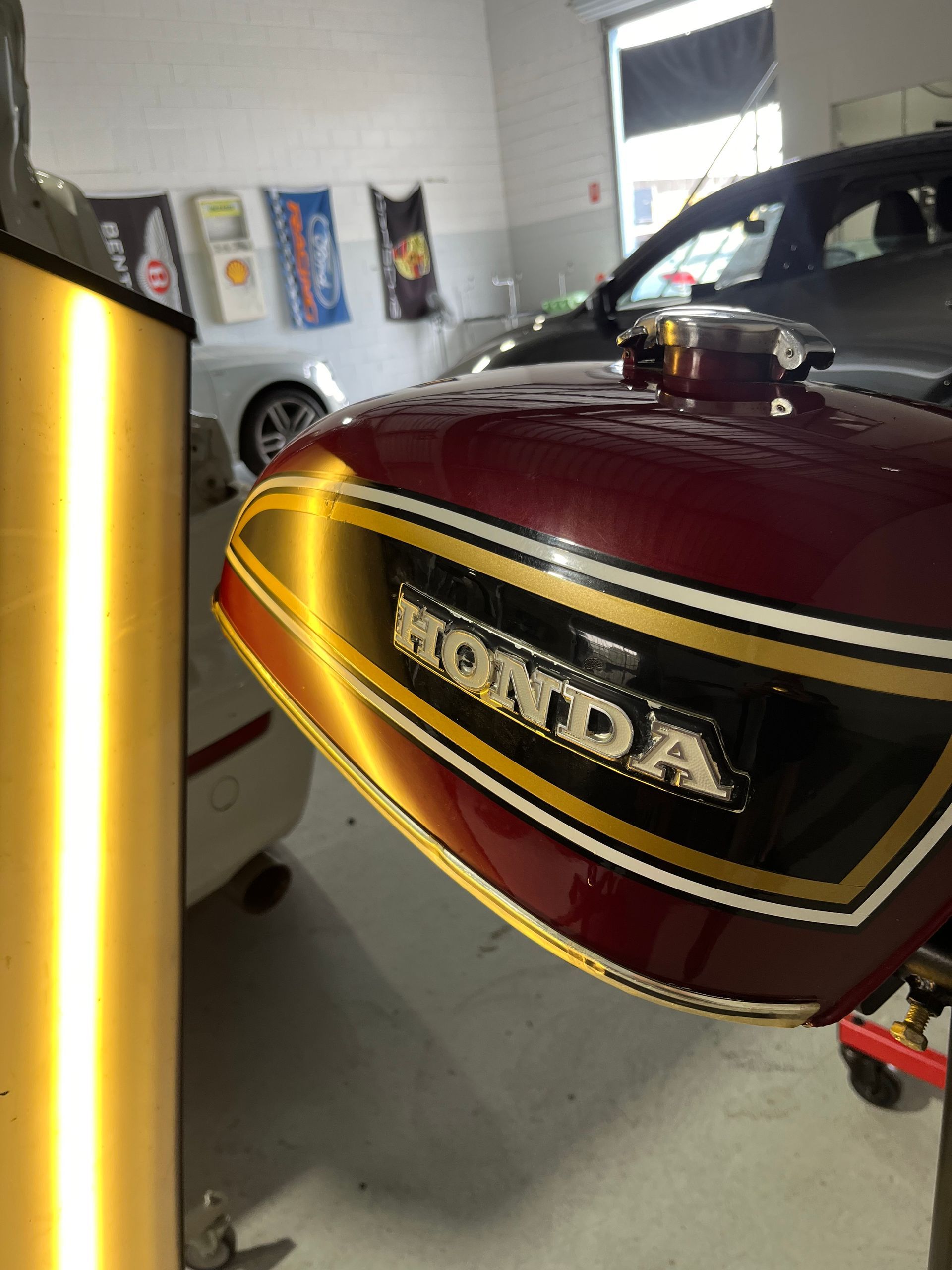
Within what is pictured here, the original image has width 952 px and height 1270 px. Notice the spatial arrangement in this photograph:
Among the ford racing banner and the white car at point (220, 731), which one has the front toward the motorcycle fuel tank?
the ford racing banner

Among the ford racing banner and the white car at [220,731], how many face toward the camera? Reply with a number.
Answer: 1

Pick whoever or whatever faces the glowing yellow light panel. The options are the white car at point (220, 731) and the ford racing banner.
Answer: the ford racing banner

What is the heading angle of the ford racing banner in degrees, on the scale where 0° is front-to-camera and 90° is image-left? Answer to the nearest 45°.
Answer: approximately 0°

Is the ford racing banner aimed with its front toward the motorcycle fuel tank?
yes

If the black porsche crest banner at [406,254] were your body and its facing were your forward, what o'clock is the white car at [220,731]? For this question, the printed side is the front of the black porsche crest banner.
The white car is roughly at 12 o'clock from the black porsche crest banner.

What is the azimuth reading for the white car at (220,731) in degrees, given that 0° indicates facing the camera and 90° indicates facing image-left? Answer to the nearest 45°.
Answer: approximately 135°

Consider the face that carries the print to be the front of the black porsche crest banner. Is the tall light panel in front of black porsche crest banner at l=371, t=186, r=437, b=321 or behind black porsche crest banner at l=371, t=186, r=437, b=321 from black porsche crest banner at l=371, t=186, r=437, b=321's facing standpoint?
in front

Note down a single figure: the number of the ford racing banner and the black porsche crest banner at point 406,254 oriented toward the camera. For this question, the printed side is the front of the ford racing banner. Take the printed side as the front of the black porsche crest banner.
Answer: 2
